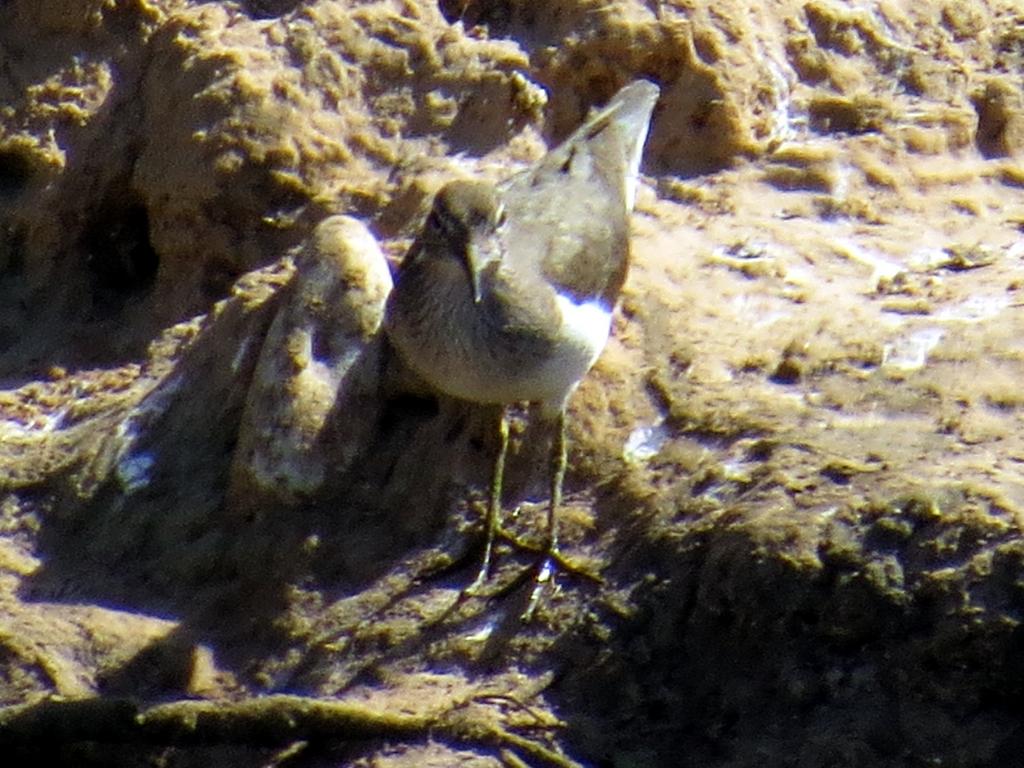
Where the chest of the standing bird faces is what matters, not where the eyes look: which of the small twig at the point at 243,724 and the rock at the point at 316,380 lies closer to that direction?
the small twig

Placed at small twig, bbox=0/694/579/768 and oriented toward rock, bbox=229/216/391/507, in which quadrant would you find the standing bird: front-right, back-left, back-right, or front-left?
front-right

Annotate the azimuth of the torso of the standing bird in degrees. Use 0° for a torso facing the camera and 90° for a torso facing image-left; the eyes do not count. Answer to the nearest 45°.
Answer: approximately 45°

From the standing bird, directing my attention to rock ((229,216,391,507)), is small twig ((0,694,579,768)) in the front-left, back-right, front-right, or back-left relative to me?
front-left

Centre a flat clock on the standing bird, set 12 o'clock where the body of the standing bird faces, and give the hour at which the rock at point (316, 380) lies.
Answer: The rock is roughly at 2 o'clock from the standing bird.

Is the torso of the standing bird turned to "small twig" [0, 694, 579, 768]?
yes
